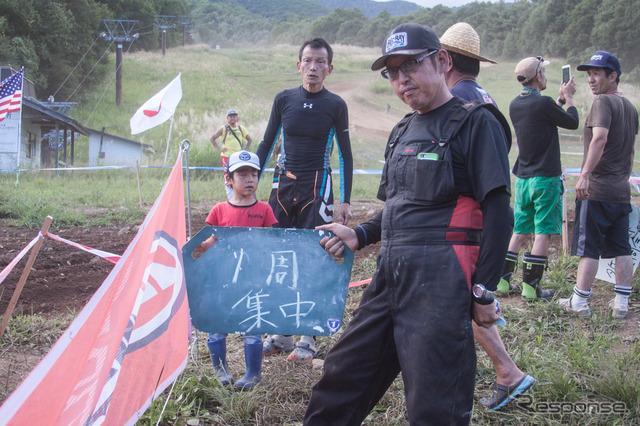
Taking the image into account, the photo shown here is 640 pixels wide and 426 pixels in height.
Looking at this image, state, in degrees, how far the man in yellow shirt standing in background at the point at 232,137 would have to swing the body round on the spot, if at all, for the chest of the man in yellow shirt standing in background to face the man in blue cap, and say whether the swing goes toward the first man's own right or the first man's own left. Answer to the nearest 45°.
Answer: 0° — they already face them

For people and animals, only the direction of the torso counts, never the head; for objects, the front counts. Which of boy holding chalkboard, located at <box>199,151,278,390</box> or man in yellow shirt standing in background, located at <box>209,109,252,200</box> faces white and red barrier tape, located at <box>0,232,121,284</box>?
the man in yellow shirt standing in background

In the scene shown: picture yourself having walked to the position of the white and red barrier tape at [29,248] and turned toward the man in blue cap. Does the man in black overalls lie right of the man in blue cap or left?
right

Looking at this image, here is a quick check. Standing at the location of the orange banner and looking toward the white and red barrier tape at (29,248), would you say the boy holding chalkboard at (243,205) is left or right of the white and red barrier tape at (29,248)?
right

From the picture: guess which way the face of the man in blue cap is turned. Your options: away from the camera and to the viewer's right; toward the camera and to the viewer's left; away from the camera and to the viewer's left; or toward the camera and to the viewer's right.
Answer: toward the camera and to the viewer's left

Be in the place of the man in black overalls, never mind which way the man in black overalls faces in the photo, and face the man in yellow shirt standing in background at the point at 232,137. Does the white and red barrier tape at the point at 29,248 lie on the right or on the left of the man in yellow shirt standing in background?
left
